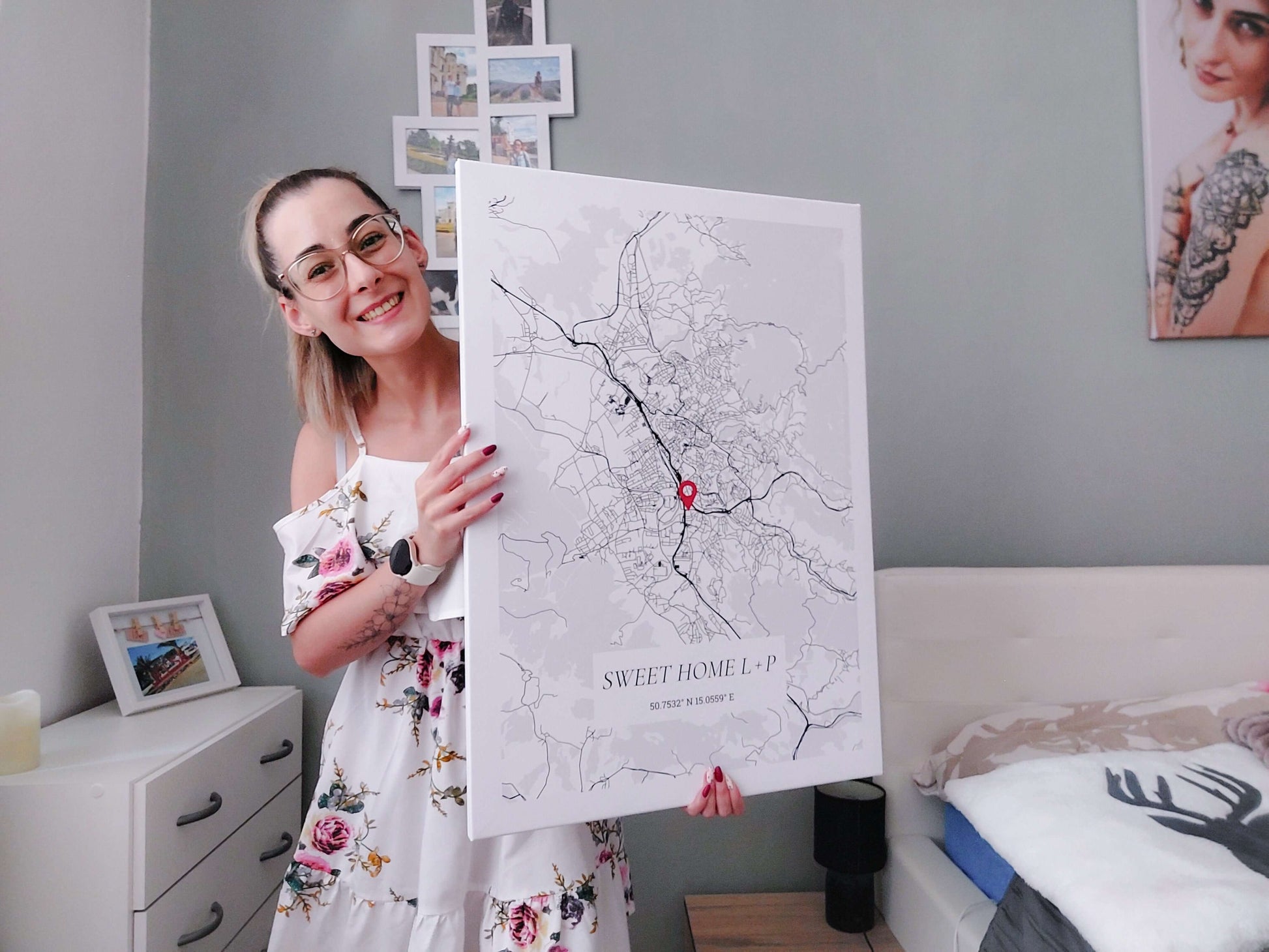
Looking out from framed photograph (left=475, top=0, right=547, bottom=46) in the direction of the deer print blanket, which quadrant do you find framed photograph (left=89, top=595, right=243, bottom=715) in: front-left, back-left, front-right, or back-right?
back-right

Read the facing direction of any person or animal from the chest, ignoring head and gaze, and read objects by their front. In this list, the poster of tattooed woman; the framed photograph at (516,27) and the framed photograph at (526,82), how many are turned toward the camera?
3

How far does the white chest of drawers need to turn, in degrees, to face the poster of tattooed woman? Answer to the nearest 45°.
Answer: approximately 45° to its left

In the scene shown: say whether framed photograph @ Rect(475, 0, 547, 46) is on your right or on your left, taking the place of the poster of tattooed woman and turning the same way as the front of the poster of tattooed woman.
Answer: on your right
